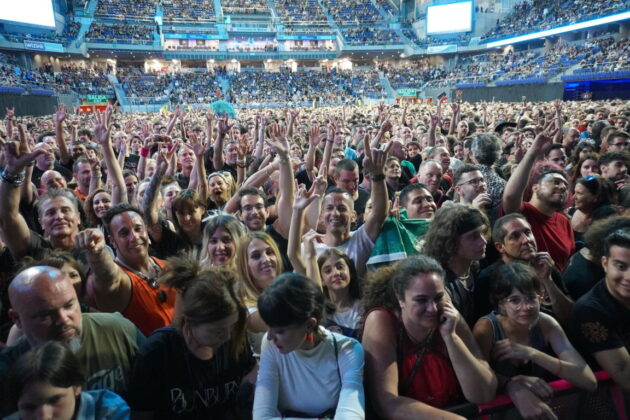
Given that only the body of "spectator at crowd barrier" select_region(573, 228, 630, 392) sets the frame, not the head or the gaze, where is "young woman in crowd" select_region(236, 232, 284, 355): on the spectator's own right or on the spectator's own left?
on the spectator's own right

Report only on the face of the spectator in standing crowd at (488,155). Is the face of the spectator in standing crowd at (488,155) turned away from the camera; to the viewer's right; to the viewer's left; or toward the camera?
away from the camera

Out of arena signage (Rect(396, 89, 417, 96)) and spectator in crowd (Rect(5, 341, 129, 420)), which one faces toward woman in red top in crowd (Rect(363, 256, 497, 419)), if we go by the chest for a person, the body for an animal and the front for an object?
the arena signage

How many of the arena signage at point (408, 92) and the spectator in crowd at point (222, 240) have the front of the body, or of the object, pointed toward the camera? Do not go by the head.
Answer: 2

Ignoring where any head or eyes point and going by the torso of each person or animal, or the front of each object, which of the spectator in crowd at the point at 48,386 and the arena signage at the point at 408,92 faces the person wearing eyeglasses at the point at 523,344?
the arena signage

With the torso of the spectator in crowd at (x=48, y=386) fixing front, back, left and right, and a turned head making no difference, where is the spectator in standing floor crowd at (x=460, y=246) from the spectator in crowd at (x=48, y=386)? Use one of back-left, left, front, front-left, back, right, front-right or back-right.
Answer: back-left

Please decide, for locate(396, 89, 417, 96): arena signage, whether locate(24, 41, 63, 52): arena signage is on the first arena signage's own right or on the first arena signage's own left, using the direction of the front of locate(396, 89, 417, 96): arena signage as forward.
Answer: on the first arena signage's own right

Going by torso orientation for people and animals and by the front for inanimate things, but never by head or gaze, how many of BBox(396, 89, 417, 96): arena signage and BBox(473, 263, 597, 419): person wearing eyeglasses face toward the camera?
2

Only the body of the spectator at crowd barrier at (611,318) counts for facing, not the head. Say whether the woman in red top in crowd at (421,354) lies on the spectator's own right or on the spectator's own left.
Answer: on the spectator's own right

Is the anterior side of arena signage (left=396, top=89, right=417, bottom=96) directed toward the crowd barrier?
yes

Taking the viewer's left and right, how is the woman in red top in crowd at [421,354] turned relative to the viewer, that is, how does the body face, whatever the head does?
facing the viewer and to the right of the viewer

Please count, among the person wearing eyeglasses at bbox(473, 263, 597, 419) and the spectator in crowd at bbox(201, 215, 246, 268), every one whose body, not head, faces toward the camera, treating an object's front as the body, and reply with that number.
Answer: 2
